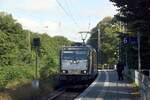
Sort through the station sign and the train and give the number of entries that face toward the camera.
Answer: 2

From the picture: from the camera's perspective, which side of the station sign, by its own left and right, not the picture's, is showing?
front

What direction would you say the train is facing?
toward the camera
